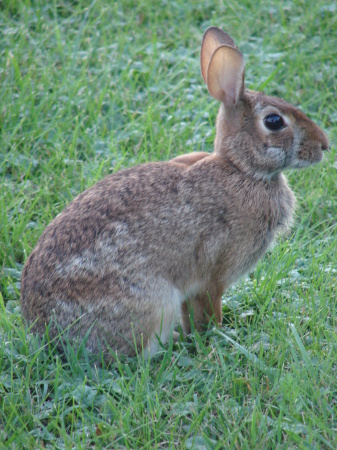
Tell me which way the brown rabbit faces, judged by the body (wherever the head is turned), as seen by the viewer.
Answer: to the viewer's right
